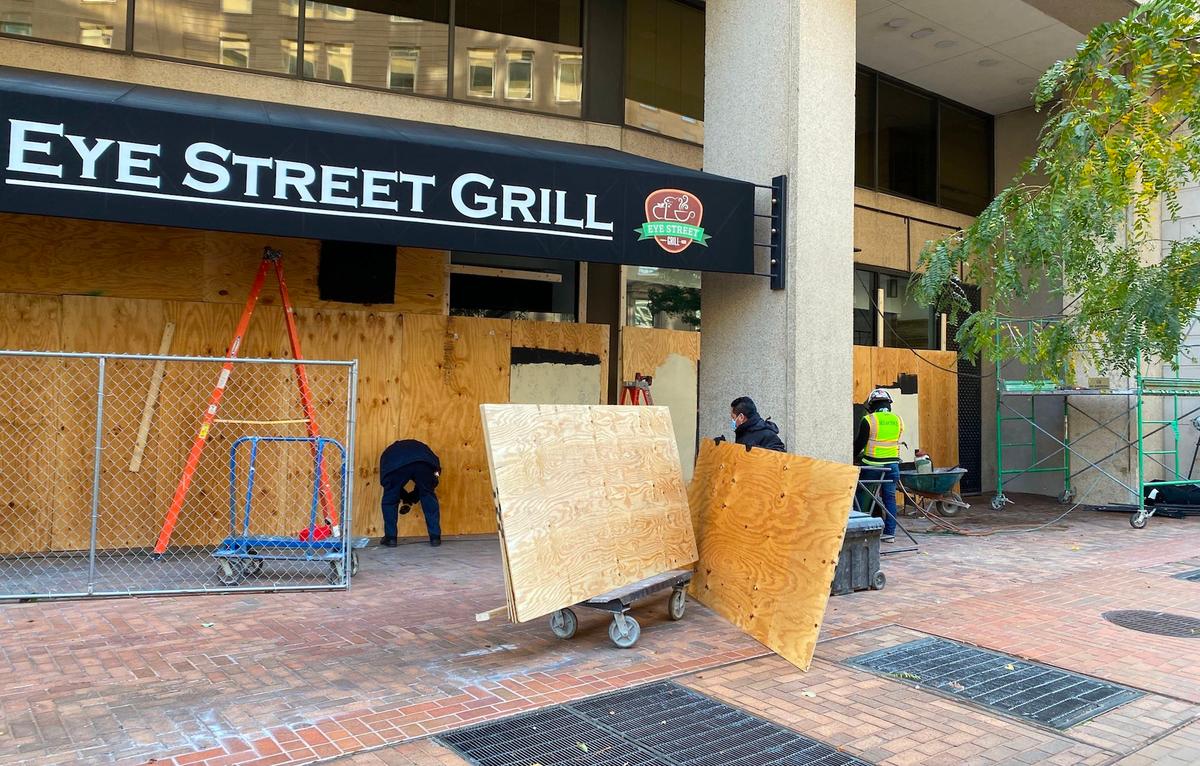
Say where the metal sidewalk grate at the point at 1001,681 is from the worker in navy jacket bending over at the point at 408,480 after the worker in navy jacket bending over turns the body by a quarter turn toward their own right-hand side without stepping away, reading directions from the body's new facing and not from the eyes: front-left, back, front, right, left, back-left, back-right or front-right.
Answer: front-right

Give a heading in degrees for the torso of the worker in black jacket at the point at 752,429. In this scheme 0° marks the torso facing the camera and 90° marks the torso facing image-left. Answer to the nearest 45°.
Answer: approximately 90°

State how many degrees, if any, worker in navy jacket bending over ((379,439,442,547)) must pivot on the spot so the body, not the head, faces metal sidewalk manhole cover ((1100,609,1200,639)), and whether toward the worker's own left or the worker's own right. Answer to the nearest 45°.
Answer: approximately 135° to the worker's own right

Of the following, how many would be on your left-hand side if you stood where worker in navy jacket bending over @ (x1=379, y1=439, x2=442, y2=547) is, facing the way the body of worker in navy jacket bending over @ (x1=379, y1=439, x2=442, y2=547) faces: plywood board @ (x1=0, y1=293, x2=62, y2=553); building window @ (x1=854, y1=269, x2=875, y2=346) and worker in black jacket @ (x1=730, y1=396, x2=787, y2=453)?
1

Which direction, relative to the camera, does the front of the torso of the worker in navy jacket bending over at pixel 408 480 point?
away from the camera

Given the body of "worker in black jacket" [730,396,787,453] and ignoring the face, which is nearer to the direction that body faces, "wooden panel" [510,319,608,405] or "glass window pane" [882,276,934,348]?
the wooden panel

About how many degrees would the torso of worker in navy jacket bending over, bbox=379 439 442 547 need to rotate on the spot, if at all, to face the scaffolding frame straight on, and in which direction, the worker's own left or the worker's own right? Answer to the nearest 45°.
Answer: approximately 90° to the worker's own right

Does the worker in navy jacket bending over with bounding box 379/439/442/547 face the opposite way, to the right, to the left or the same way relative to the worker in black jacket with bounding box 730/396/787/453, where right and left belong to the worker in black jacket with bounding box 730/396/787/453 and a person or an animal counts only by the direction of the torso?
to the right

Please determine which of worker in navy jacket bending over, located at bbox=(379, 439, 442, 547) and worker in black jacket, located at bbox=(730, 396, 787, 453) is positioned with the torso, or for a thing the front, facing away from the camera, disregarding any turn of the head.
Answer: worker in navy jacket bending over, located at bbox=(379, 439, 442, 547)

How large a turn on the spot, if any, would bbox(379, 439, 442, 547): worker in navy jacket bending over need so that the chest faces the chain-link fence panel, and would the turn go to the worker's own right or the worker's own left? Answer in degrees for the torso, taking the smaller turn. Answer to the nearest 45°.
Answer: approximately 90° to the worker's own left

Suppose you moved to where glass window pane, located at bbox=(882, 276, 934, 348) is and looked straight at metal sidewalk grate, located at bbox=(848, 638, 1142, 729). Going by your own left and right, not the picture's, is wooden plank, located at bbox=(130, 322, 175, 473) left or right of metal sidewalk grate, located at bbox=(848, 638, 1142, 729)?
right
